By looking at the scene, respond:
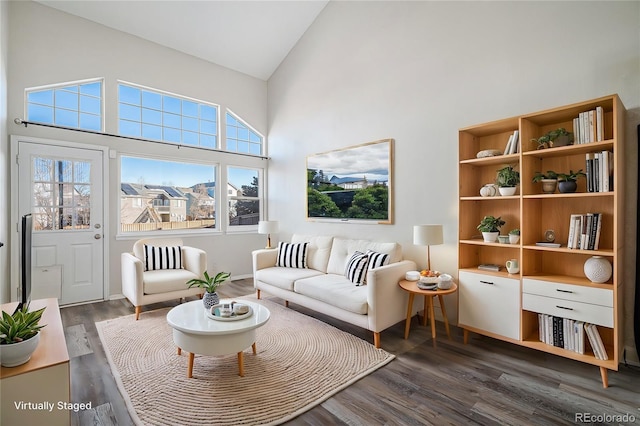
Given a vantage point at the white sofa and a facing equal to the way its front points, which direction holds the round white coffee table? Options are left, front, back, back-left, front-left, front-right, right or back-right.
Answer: front

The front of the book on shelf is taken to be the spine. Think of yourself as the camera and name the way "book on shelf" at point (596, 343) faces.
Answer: facing the viewer

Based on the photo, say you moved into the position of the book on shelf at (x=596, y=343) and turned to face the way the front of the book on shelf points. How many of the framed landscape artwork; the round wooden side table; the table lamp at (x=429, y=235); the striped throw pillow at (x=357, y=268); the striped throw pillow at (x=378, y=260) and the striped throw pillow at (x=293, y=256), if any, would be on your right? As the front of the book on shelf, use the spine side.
6

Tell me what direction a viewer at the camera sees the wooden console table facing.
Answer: facing to the right of the viewer

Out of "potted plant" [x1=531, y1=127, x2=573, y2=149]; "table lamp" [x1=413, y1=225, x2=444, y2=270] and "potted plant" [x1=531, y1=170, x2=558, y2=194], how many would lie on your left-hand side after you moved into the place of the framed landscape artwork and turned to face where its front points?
3

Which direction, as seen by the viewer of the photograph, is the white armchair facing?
facing the viewer and to the right of the viewer

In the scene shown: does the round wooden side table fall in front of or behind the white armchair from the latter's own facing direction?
in front

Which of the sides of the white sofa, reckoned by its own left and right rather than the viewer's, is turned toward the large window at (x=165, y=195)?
right

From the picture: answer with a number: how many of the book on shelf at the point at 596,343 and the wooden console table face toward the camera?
1

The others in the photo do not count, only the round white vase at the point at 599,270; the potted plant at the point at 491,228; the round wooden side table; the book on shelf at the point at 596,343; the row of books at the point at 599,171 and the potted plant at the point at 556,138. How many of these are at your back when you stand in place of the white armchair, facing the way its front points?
0

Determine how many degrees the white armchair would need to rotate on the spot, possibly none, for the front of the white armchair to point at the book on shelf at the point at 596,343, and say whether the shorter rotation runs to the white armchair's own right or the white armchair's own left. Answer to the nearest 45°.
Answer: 0° — it already faces it

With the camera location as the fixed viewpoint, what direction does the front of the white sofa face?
facing the viewer and to the left of the viewer

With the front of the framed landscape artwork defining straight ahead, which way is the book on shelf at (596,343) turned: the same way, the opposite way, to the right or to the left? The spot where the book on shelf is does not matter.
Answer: the same way

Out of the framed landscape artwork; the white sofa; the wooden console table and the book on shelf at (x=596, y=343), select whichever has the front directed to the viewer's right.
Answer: the wooden console table
